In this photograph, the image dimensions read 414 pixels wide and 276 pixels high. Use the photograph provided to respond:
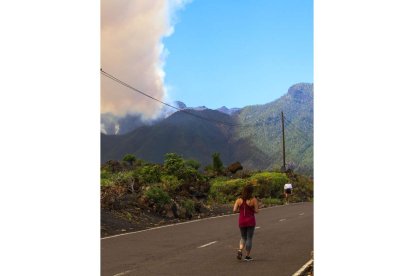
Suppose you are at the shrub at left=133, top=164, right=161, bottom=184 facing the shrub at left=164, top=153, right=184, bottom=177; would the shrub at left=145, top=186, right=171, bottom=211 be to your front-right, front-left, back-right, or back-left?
back-right

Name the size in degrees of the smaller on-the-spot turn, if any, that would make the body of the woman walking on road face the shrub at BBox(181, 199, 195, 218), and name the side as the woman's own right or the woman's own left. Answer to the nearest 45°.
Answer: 0° — they already face it

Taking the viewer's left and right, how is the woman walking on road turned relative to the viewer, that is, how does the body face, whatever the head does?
facing away from the viewer

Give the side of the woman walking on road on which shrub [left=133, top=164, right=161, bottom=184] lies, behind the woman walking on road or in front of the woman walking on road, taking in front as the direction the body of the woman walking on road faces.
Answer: in front

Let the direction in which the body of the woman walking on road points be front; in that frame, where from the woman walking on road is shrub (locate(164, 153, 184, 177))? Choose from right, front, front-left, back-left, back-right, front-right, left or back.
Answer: front

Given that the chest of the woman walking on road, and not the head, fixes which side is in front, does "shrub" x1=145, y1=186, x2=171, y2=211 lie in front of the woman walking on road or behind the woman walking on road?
in front
